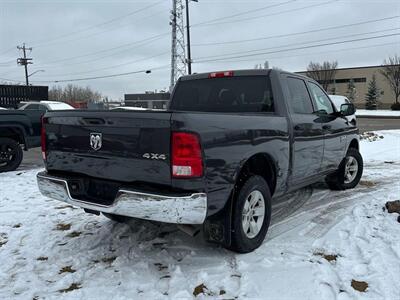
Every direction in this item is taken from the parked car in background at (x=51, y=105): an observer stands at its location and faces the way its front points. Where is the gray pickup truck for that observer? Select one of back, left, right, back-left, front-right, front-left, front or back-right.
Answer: front-right

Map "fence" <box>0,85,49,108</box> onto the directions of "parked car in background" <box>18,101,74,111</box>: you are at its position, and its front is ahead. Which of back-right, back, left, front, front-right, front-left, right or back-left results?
back-left

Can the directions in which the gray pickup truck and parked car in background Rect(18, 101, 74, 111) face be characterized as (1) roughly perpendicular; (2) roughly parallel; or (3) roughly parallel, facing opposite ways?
roughly perpendicular

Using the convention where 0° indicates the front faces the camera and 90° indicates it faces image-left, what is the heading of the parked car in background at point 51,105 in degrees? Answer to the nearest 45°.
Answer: approximately 315°

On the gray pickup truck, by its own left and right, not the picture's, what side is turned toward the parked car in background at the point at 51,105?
left

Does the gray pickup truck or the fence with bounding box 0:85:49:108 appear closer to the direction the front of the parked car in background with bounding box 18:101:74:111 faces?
the gray pickup truck

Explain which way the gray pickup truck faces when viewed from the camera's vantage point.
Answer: facing away from the viewer and to the right of the viewer
